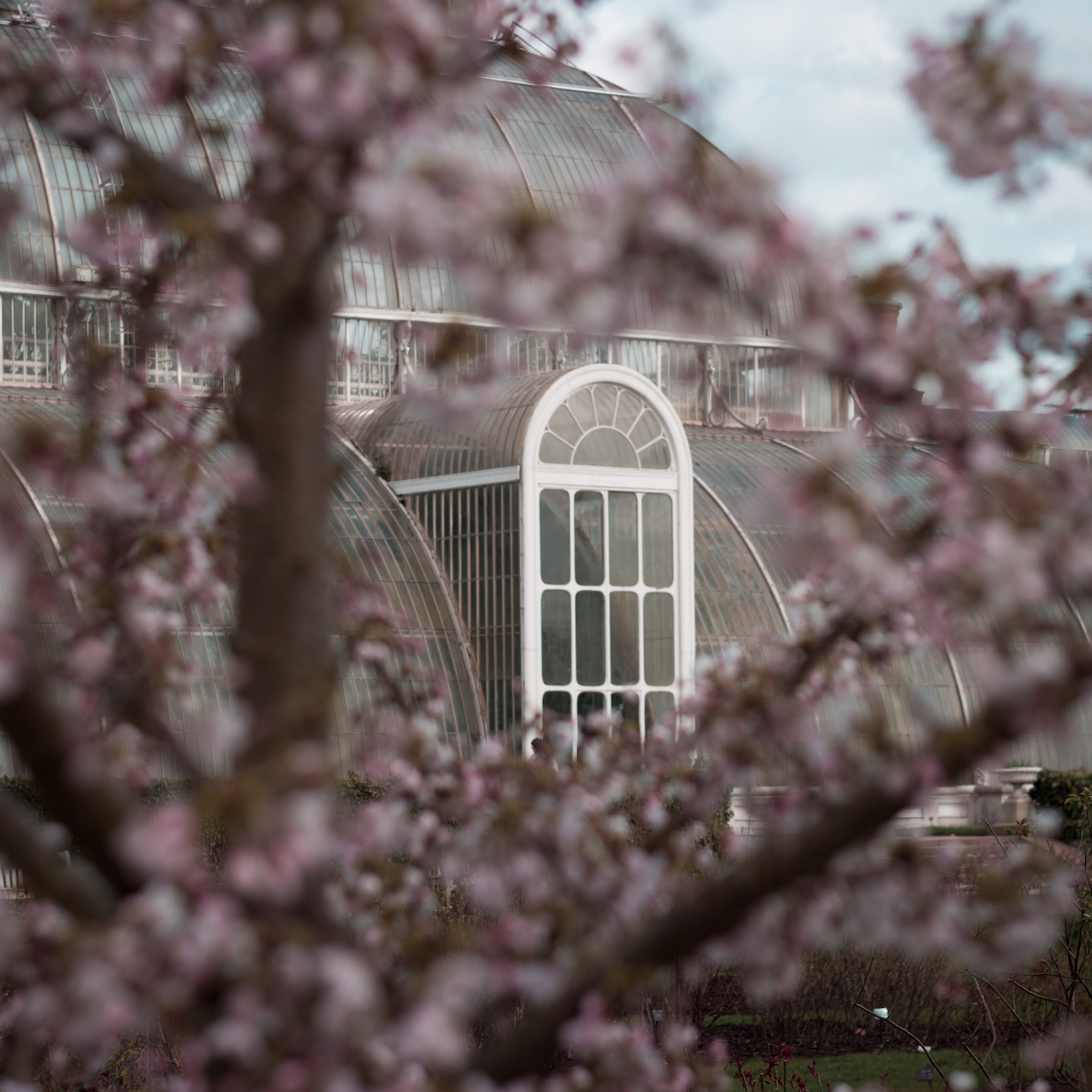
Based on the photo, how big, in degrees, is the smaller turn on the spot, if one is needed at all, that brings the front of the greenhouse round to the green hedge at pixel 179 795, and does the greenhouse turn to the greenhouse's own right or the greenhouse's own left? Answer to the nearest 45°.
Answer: approximately 90° to the greenhouse's own right

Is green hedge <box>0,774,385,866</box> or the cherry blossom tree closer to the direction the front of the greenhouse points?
the cherry blossom tree

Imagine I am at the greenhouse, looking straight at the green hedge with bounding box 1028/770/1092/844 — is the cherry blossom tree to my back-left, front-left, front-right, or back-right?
front-right

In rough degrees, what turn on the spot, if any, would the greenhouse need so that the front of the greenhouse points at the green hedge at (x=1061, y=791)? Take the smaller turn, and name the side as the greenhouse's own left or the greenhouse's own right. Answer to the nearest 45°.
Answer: approximately 90° to the greenhouse's own left

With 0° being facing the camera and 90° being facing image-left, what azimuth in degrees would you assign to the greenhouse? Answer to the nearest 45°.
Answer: approximately 315°
